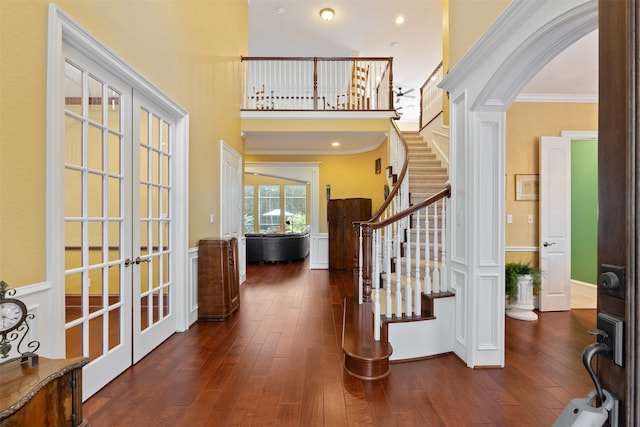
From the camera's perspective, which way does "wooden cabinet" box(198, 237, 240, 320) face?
to the viewer's right

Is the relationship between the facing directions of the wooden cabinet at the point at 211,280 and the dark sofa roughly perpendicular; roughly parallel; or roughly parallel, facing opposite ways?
roughly perpendicular

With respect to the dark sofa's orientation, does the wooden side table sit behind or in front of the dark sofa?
behind

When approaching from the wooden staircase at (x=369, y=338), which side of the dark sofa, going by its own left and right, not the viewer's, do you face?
back

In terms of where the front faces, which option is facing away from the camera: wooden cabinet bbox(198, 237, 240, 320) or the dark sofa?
the dark sofa

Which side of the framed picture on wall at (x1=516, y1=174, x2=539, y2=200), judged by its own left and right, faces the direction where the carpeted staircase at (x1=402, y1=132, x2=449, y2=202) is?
right

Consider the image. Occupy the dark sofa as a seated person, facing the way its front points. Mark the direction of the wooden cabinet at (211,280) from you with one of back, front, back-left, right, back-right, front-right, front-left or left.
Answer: back

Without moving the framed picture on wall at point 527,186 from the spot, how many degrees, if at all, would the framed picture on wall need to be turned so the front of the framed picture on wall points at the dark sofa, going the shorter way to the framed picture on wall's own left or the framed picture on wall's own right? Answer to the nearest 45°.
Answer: approximately 90° to the framed picture on wall's own right

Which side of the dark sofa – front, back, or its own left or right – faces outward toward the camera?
back

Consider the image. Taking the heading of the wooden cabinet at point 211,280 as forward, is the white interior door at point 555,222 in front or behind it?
in front

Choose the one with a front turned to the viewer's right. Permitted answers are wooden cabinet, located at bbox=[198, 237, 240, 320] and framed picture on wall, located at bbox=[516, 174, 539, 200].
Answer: the wooden cabinet
